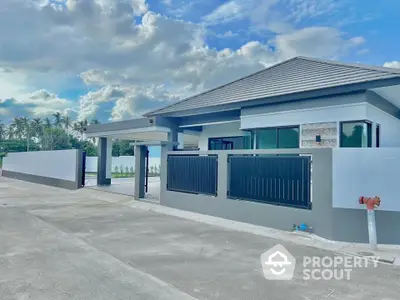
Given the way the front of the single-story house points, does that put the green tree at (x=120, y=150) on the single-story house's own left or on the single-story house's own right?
on the single-story house's own right

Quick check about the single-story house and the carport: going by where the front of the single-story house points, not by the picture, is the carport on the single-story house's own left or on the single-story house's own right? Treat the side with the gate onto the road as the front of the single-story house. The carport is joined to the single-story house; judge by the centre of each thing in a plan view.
on the single-story house's own right

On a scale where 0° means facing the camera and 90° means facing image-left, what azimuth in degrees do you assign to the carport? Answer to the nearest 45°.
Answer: approximately 45°

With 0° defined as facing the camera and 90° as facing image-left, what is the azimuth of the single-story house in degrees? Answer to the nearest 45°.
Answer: approximately 45°

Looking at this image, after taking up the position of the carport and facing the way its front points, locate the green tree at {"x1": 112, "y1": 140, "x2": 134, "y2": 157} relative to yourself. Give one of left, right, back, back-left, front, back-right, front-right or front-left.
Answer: back-right

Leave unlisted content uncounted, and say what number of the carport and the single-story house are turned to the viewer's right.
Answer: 0

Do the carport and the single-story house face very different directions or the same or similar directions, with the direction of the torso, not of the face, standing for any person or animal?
same or similar directions

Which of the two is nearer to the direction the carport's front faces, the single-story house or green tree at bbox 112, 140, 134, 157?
the single-story house

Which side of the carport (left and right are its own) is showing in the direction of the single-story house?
left
